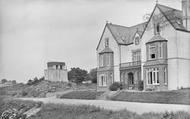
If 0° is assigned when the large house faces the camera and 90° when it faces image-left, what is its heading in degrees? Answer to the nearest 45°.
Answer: approximately 45°
